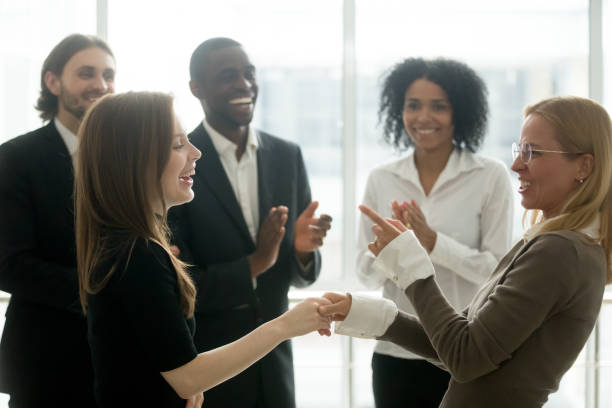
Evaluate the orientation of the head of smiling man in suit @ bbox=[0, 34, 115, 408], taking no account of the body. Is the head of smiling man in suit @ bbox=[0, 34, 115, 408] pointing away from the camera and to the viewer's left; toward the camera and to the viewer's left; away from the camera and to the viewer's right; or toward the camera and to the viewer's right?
toward the camera and to the viewer's right

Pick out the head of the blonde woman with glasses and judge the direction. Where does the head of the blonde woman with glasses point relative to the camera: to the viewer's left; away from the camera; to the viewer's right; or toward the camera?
to the viewer's left

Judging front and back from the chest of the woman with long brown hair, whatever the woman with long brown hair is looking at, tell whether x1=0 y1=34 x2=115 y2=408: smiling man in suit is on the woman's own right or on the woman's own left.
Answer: on the woman's own left

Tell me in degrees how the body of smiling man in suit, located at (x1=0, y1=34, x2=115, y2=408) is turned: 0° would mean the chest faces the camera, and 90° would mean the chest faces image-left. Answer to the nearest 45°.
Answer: approximately 315°

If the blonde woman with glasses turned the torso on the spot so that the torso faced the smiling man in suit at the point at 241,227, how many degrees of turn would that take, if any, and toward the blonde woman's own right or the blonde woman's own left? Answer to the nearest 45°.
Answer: approximately 45° to the blonde woman's own right

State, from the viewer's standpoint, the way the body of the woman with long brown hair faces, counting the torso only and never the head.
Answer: to the viewer's right

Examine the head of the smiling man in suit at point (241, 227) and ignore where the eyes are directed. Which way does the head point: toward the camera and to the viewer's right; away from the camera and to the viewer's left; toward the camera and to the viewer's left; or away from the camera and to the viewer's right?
toward the camera and to the viewer's right

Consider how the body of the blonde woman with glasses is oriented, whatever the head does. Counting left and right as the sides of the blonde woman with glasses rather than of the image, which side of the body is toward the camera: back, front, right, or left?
left

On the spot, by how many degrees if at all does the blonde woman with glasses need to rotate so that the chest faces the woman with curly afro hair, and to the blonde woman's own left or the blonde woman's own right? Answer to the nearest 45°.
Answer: approximately 90° to the blonde woman's own right

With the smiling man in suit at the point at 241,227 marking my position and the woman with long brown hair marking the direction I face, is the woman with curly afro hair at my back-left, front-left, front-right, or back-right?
back-left
